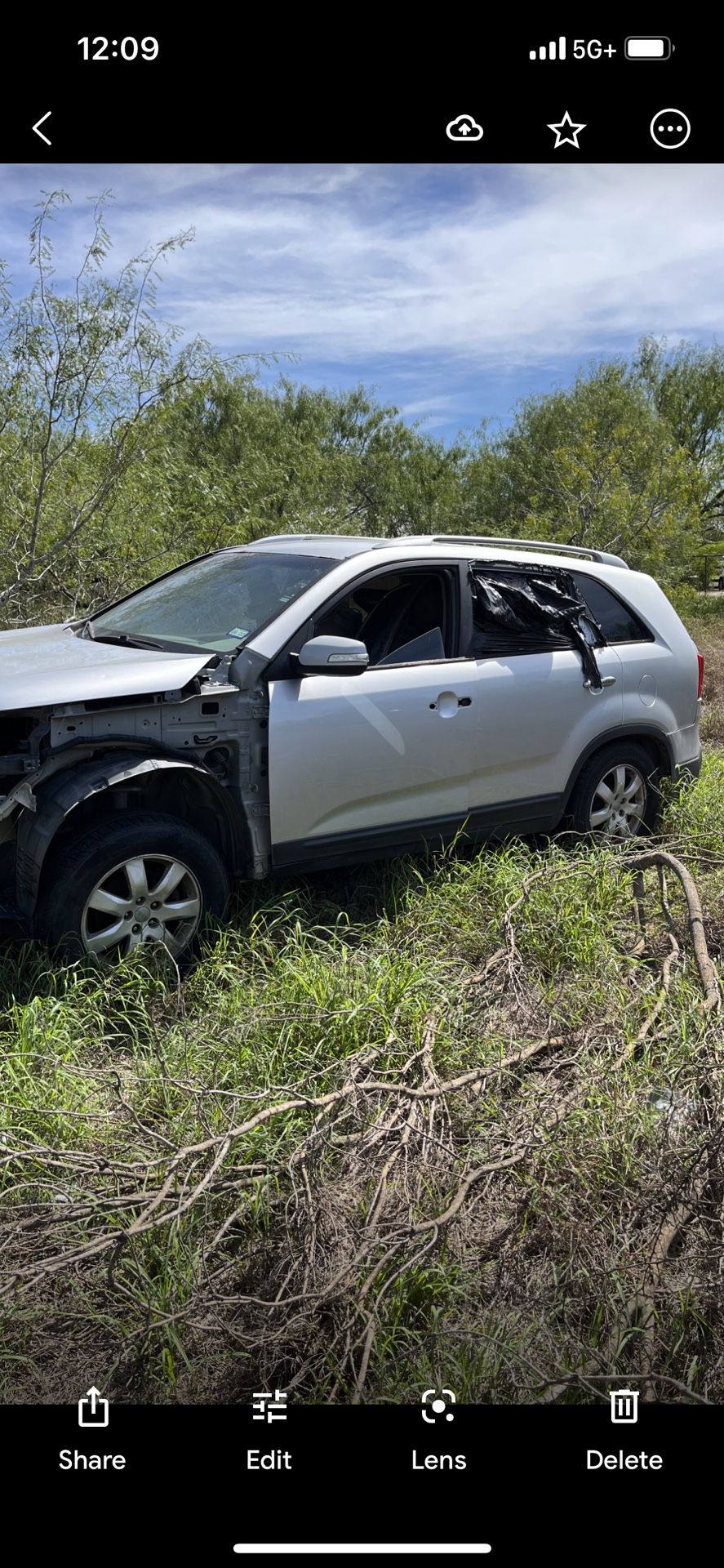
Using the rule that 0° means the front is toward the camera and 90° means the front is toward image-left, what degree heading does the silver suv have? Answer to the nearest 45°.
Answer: approximately 45°
